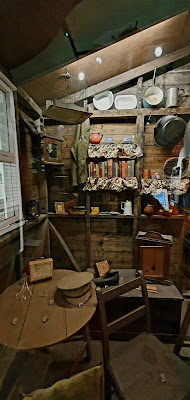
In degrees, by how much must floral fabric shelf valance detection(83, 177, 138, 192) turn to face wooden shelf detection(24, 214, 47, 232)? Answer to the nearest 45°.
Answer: approximately 90° to its right

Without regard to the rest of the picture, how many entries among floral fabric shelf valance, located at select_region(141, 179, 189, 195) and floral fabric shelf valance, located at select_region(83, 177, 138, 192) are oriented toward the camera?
2

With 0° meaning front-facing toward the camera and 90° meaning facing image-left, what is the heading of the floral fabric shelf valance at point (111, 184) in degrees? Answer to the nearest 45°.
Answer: approximately 0°

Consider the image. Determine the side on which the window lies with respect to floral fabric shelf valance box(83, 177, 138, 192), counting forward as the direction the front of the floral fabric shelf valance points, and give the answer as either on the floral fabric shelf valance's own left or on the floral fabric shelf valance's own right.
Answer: on the floral fabric shelf valance's own right

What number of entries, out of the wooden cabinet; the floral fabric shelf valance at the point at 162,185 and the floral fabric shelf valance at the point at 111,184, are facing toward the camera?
3

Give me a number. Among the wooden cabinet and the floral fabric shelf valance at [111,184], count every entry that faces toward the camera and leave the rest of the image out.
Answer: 2
